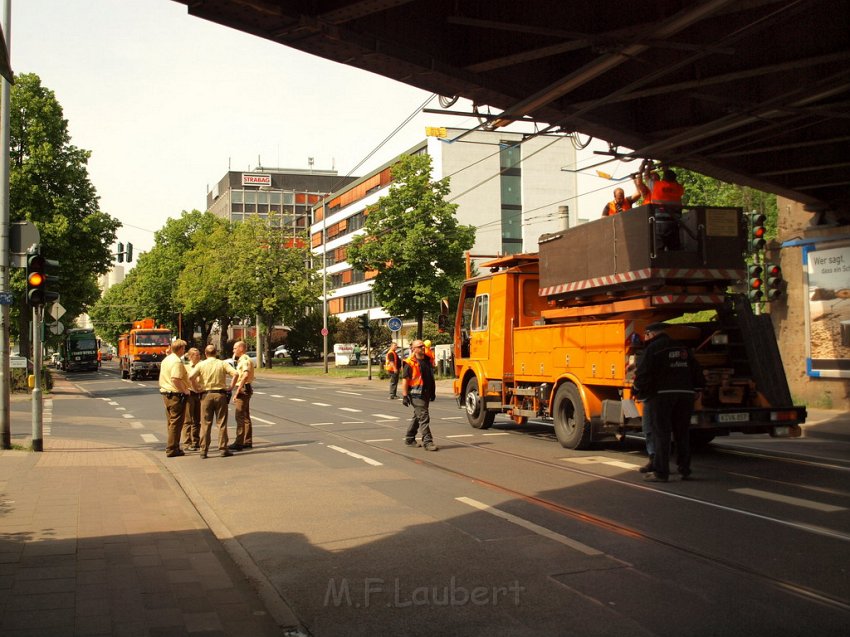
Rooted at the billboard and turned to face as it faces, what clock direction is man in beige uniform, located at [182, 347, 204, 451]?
The man in beige uniform is roughly at 12 o'clock from the billboard.

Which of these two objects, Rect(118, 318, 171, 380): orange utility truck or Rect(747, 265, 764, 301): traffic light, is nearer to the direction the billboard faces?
the traffic light

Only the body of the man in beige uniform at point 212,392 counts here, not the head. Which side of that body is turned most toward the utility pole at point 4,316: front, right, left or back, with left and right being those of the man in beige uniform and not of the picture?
left

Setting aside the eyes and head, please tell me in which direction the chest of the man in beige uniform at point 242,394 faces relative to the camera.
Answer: to the viewer's left

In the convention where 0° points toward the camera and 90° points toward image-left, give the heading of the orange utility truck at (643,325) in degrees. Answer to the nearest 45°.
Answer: approximately 135°

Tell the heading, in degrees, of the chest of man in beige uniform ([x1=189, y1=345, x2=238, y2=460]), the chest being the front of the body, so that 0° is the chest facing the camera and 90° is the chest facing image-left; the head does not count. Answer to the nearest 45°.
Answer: approximately 180°

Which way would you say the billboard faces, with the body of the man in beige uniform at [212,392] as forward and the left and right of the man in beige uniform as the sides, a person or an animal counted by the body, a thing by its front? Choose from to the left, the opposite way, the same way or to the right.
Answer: to the left

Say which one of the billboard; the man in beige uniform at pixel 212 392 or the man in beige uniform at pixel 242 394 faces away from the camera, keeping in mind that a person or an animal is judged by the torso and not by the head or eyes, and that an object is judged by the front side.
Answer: the man in beige uniform at pixel 212 392

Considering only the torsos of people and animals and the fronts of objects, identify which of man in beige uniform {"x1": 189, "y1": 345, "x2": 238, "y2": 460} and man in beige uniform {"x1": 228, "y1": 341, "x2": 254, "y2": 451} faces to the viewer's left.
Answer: man in beige uniform {"x1": 228, "y1": 341, "x2": 254, "y2": 451}

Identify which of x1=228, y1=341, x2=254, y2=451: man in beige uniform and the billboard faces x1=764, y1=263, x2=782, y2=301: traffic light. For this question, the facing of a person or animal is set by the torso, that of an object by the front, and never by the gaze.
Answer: the billboard

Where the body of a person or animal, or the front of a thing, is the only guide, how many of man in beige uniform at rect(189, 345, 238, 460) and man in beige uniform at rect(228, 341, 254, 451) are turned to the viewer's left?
1

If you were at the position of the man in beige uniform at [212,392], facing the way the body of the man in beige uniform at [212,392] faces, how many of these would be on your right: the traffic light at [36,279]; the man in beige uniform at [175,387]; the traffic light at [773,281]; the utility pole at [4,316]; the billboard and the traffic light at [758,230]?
3
